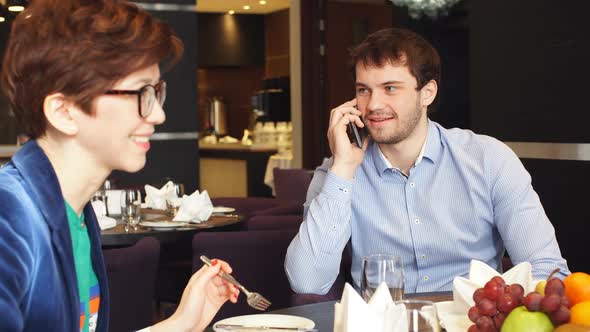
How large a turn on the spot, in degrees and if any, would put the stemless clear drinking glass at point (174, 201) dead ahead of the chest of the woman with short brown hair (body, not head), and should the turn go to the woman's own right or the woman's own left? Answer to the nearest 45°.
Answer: approximately 90° to the woman's own left

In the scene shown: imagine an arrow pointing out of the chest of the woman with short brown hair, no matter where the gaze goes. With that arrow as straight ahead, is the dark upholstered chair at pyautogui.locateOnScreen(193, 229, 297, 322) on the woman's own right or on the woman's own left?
on the woman's own left

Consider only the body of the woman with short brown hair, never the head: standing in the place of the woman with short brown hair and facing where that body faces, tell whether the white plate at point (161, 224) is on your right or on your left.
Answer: on your left

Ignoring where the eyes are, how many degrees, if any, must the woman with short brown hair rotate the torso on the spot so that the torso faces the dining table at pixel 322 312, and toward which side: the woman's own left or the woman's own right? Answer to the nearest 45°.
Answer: approximately 45° to the woman's own left

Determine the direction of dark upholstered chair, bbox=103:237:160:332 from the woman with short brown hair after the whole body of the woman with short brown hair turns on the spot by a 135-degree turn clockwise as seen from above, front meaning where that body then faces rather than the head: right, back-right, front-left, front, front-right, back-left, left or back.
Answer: back-right

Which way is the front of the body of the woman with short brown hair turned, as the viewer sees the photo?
to the viewer's right

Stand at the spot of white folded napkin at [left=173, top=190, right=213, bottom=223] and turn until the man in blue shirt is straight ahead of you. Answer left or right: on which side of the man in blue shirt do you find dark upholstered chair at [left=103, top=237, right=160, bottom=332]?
right
